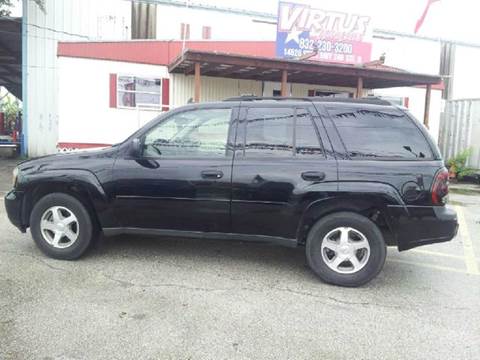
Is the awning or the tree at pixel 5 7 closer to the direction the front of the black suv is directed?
the tree

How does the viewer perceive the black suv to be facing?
facing to the left of the viewer

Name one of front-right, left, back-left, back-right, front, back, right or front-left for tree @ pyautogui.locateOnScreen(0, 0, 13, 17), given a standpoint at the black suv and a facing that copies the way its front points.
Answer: front-right

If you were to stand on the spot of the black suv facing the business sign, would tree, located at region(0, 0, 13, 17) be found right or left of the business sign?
left

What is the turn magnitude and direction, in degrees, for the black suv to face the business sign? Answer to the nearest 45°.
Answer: approximately 90° to its right

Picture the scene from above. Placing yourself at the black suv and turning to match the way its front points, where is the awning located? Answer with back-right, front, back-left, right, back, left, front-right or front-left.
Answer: right
